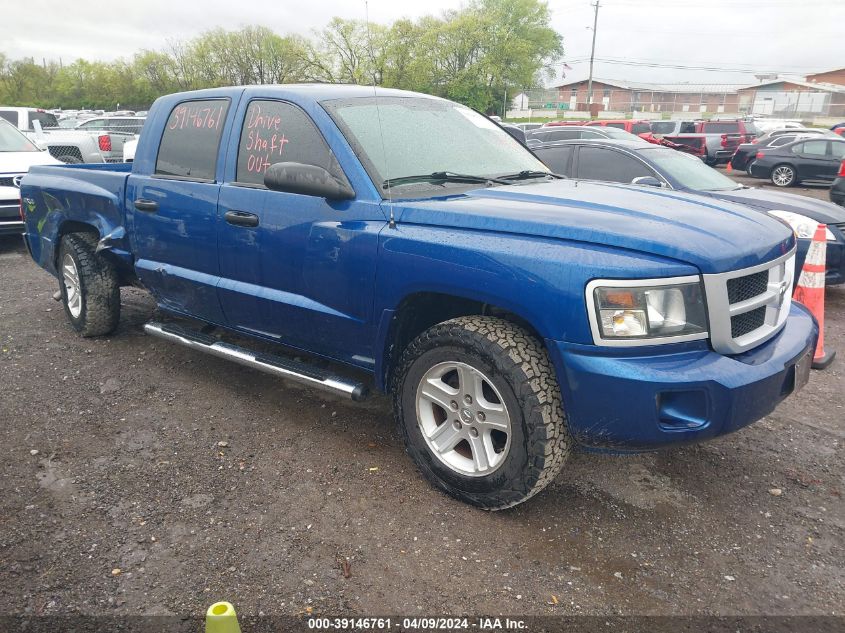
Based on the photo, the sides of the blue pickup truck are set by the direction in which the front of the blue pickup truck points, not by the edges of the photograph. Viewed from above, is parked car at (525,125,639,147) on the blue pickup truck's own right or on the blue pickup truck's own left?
on the blue pickup truck's own left

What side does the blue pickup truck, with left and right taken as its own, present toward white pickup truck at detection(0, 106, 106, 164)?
back

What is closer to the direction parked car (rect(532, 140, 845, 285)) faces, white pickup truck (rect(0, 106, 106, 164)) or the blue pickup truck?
the blue pickup truck

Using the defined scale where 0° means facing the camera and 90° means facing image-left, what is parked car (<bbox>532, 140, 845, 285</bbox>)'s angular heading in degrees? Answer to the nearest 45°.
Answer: approximately 315°
